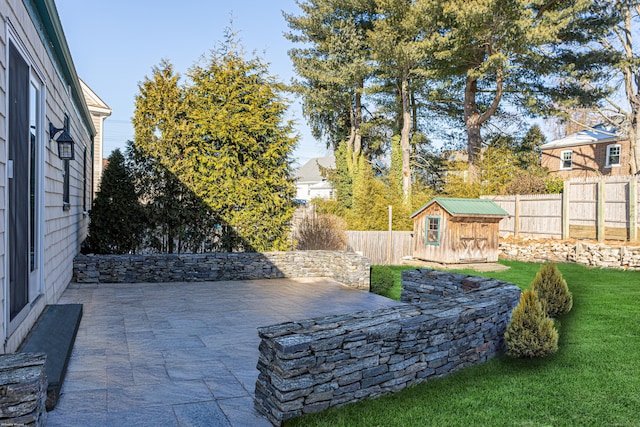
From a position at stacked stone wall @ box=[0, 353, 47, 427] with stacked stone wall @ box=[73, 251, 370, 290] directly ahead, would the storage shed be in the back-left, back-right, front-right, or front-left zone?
front-right

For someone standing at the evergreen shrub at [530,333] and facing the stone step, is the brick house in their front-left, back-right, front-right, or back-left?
back-right

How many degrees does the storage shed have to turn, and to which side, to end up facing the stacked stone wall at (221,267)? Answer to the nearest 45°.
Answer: approximately 90° to its right

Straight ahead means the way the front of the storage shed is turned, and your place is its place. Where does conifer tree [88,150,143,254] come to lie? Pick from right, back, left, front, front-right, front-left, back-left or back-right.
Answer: right

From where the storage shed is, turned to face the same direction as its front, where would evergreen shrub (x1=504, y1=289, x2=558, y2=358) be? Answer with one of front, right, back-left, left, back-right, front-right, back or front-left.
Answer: front-right

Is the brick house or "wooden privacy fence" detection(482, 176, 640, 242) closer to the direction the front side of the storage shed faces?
the wooden privacy fence

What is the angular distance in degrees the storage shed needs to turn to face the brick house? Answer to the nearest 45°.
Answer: approximately 90° to its left

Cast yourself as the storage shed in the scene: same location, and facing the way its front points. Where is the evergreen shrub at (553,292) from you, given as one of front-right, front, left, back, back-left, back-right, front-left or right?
front-right

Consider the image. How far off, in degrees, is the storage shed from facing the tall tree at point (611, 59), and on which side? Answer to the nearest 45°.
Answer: approximately 90° to its left

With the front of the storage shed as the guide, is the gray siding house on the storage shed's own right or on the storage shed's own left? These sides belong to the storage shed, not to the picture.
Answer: on the storage shed's own right

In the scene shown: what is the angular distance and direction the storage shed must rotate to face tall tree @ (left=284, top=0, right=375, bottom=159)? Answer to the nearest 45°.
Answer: approximately 180°

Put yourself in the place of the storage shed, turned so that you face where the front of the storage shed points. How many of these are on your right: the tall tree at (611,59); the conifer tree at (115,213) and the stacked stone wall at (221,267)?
2

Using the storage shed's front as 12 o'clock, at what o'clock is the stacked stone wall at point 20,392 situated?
The stacked stone wall is roughly at 2 o'clock from the storage shed.

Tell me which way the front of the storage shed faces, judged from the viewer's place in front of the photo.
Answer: facing the viewer and to the right of the viewer
